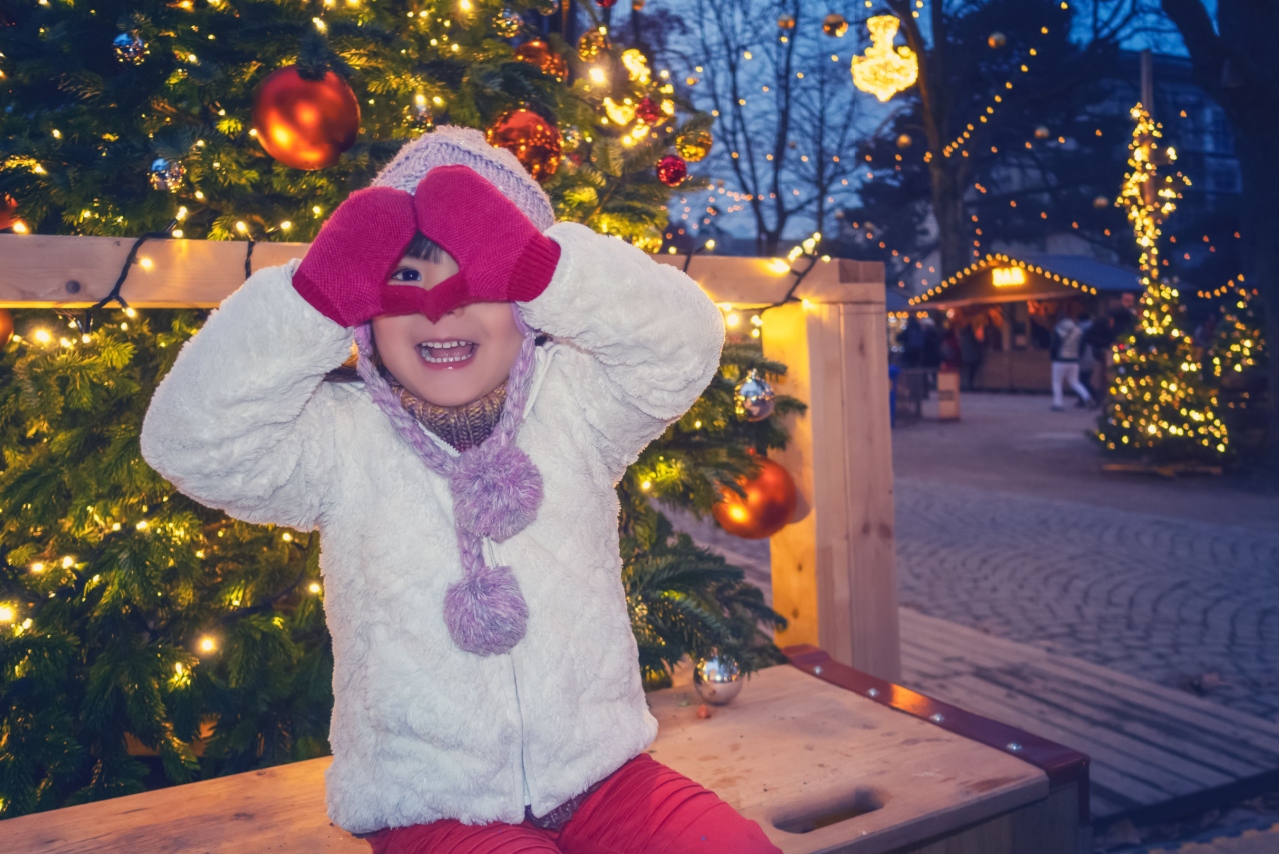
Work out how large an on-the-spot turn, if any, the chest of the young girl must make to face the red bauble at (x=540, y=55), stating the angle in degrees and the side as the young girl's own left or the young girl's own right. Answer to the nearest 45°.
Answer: approximately 180°

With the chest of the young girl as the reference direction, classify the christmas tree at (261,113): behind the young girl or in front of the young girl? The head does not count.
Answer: behind

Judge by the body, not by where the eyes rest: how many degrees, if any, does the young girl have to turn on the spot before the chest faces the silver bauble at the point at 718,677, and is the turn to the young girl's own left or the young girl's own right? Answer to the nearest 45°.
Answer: approximately 135° to the young girl's own left

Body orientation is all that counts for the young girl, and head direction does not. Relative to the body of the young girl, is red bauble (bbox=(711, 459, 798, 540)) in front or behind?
behind

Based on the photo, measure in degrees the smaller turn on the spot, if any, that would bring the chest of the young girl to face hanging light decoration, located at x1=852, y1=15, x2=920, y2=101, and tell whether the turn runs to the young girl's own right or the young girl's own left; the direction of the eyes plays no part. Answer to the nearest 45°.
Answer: approximately 135° to the young girl's own left

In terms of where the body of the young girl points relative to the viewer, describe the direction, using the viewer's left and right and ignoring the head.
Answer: facing the viewer

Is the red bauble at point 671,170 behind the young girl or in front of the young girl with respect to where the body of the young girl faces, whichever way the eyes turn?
behind

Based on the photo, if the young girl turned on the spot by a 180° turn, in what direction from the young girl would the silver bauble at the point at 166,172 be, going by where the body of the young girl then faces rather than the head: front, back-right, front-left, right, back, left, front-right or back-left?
front-left

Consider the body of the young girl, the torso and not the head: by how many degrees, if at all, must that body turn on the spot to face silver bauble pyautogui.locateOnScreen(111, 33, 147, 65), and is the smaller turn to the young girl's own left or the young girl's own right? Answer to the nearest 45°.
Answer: approximately 135° to the young girl's own right
